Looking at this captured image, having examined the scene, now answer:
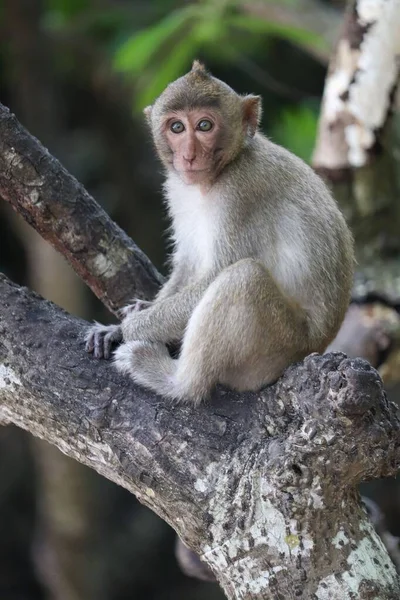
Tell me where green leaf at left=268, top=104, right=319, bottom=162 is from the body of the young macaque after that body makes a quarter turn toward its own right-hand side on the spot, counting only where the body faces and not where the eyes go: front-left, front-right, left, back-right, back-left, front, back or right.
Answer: front-right

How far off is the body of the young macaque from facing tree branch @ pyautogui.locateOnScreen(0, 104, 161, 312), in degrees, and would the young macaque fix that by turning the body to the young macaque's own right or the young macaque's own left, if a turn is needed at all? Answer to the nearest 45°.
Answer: approximately 45° to the young macaque's own right

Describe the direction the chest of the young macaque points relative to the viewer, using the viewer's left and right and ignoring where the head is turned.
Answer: facing the viewer and to the left of the viewer

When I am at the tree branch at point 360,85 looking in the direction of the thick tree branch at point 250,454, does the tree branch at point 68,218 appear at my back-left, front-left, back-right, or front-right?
front-right
